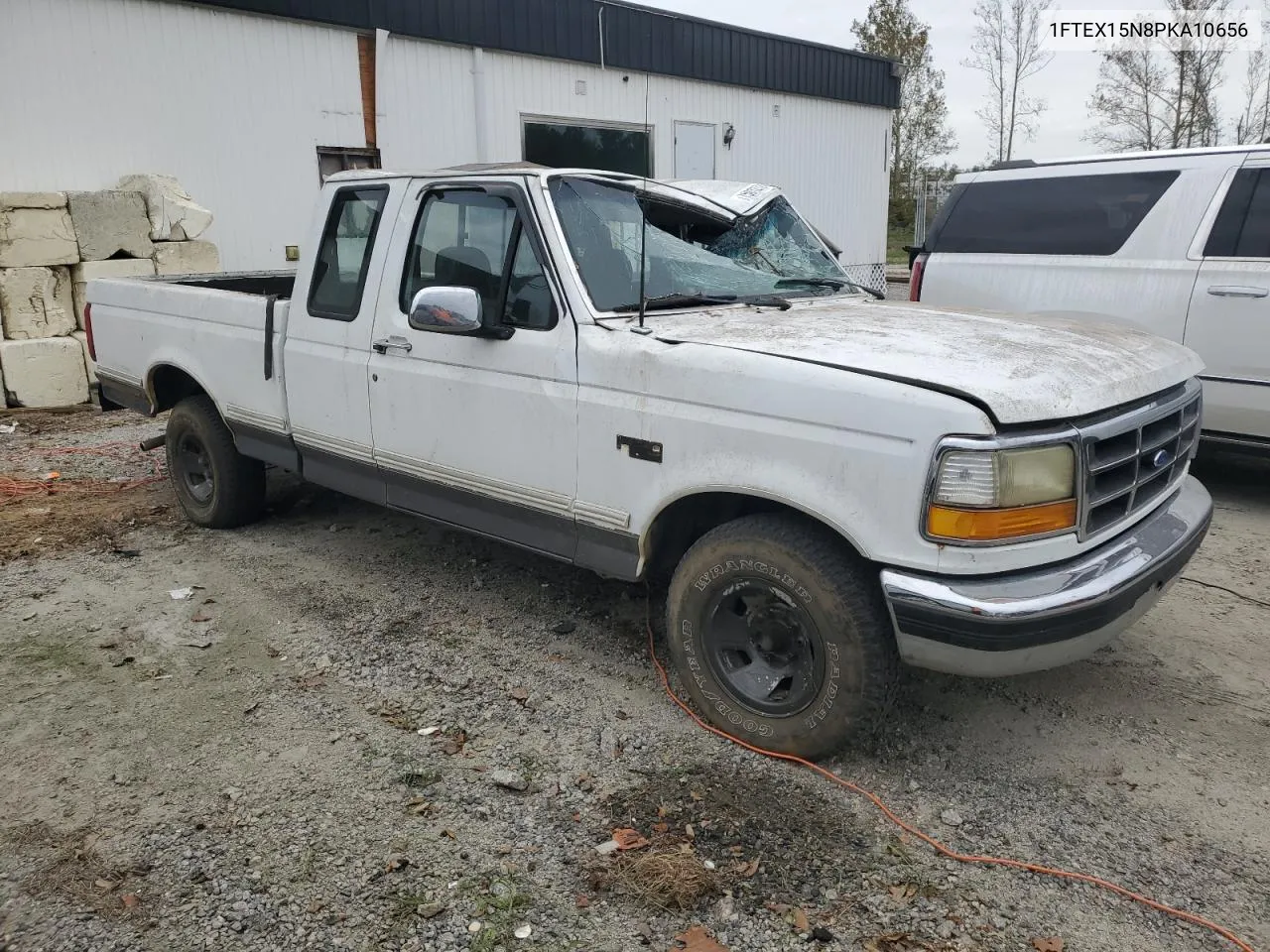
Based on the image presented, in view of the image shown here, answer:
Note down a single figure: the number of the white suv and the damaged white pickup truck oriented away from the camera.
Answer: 0

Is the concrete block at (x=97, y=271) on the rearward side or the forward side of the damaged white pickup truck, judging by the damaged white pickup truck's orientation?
on the rearward side

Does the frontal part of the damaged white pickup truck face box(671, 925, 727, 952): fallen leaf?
no

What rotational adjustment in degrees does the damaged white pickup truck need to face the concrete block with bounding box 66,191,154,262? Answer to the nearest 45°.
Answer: approximately 180°

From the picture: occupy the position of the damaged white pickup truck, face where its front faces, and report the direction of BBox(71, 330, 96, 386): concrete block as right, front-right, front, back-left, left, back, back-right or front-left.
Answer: back

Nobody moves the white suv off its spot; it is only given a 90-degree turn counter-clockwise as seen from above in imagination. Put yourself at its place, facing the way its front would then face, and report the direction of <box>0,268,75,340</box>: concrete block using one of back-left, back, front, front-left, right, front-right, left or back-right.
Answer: back-left

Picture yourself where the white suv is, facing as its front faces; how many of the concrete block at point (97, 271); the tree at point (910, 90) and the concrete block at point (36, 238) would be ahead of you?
0

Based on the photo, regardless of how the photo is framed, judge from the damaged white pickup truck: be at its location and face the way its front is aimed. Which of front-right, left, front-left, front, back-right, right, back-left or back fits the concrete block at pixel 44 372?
back

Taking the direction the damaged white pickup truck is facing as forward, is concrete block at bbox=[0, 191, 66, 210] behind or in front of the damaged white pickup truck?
behind

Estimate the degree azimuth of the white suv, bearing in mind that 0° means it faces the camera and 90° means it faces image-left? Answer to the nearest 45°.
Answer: approximately 315°

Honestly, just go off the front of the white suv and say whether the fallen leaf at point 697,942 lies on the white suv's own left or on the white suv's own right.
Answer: on the white suv's own right

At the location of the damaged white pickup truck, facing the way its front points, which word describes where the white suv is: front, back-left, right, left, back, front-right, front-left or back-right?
left

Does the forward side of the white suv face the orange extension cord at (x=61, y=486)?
no

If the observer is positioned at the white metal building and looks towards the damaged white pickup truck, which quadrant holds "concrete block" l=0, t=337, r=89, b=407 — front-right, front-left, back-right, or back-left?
front-right

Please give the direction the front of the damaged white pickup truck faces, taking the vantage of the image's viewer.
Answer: facing the viewer and to the right of the viewer

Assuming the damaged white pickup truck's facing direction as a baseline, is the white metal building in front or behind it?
behind

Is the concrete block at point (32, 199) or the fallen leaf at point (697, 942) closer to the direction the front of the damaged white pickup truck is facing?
the fallen leaf

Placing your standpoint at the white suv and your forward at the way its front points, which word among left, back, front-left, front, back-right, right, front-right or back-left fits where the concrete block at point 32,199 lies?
back-right

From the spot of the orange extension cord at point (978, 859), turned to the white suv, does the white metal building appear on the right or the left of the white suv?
left

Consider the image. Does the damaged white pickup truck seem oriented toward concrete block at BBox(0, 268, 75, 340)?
no

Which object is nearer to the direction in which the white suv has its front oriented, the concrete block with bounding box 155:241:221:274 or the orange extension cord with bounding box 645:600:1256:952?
the orange extension cord
